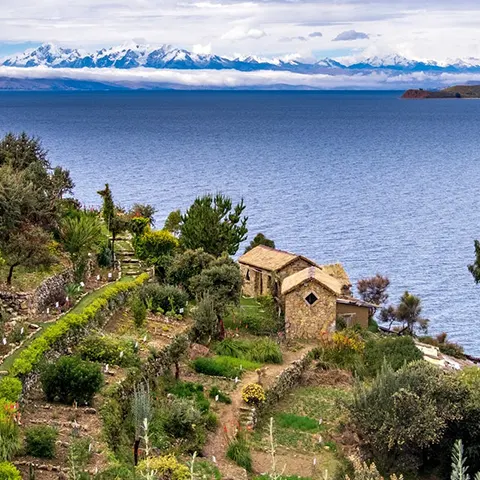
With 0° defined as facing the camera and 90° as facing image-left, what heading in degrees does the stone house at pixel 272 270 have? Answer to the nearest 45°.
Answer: approximately 45°

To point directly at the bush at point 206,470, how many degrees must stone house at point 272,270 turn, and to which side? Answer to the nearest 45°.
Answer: approximately 45° to its left

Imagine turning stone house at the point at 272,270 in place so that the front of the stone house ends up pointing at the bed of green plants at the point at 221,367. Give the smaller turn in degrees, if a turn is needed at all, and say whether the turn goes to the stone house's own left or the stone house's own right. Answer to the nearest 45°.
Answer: approximately 45° to the stone house's own left

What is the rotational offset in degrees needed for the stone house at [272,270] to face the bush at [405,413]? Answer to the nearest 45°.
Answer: approximately 45° to its left
